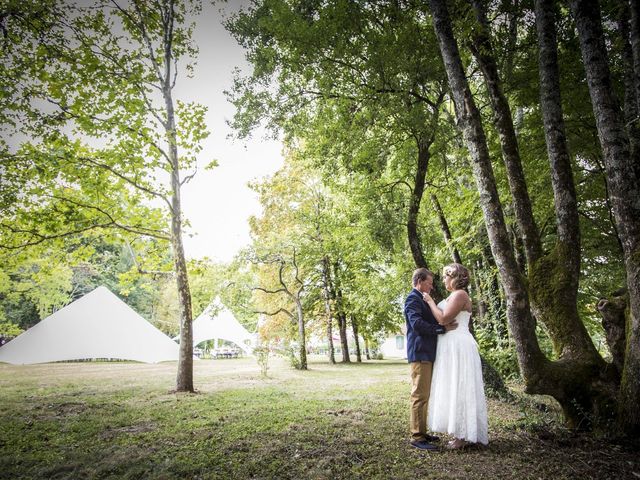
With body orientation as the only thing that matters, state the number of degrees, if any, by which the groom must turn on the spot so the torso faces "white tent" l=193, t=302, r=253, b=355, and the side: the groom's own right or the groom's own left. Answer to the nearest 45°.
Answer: approximately 135° to the groom's own left

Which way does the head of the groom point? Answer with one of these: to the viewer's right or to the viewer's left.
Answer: to the viewer's right

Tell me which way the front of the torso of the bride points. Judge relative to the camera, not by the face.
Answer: to the viewer's left

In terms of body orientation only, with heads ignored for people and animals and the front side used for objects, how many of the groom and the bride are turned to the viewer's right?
1

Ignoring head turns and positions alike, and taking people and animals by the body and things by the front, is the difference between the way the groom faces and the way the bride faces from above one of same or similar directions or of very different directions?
very different directions

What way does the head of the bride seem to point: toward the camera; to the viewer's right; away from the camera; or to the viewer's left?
to the viewer's left

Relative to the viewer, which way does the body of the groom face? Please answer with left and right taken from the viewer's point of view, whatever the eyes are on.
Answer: facing to the right of the viewer
